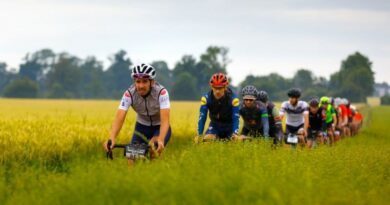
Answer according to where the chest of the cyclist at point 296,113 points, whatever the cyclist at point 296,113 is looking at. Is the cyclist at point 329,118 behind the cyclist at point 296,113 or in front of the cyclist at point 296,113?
behind

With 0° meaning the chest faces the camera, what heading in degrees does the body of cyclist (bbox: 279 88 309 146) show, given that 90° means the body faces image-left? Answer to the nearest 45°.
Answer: approximately 0°

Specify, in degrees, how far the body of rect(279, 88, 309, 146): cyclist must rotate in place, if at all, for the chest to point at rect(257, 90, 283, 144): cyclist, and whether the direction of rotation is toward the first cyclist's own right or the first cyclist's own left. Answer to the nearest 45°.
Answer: approximately 90° to the first cyclist's own right

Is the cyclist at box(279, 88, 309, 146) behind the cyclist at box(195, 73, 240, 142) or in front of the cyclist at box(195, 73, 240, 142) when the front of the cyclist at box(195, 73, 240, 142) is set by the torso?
behind

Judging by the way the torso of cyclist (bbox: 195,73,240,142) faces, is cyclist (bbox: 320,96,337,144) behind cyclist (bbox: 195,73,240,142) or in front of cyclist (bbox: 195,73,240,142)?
behind

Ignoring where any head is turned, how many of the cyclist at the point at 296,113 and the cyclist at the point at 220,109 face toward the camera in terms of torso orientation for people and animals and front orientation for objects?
2

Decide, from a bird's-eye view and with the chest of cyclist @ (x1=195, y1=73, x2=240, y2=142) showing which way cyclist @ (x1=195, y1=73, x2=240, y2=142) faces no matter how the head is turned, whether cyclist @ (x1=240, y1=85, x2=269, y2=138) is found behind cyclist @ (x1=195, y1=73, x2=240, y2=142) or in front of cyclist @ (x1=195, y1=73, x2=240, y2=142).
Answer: behind
